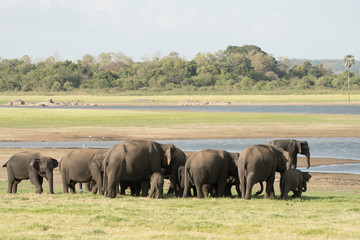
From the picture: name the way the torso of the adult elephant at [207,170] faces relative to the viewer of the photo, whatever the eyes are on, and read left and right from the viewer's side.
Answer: facing away from the viewer and to the right of the viewer

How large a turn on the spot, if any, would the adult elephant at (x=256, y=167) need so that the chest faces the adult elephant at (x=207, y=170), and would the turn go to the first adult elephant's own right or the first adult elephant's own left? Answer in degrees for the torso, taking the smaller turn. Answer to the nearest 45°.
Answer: approximately 135° to the first adult elephant's own left

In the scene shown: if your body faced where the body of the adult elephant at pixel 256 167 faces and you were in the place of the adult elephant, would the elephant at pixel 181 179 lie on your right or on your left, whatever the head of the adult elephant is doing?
on your left

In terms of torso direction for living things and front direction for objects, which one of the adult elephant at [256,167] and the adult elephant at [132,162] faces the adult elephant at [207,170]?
the adult elephant at [132,162]

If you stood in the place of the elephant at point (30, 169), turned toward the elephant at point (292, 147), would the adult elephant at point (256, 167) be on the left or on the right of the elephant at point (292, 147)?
right

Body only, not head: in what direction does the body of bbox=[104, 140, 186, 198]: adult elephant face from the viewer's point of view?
to the viewer's right

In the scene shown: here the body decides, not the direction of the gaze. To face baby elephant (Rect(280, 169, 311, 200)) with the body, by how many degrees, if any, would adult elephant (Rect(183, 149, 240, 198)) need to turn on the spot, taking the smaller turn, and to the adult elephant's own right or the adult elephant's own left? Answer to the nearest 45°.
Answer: approximately 45° to the adult elephant's own right

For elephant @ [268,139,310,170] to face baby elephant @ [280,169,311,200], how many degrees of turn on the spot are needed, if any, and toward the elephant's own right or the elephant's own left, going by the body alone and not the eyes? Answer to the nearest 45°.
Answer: approximately 90° to the elephant's own right

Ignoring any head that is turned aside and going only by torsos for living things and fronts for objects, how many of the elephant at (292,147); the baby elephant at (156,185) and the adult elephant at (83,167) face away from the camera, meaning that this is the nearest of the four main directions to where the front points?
1

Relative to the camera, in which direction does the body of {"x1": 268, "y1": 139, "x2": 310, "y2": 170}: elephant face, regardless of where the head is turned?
to the viewer's right

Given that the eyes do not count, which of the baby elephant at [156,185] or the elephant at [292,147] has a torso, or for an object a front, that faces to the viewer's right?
the elephant

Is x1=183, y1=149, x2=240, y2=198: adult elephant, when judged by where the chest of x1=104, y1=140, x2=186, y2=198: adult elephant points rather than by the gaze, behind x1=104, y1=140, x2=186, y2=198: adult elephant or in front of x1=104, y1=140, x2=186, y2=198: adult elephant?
in front
